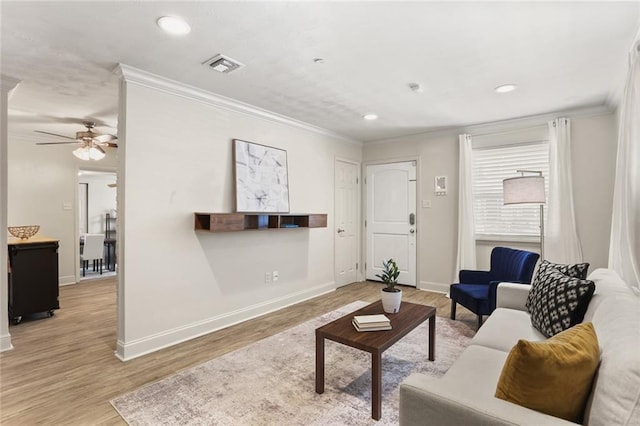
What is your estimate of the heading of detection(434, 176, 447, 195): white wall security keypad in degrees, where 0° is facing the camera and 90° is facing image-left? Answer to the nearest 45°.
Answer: approximately 0°

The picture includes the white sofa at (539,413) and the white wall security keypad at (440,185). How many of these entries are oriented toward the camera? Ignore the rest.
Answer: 1

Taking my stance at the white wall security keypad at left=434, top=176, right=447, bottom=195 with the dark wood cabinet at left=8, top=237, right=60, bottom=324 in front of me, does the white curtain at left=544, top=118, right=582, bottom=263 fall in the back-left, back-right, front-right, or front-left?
back-left

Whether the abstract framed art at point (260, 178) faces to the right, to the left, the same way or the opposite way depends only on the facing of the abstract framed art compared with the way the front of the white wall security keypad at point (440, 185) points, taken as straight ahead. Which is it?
to the left

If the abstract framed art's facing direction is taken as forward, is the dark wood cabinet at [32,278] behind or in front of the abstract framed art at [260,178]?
behind

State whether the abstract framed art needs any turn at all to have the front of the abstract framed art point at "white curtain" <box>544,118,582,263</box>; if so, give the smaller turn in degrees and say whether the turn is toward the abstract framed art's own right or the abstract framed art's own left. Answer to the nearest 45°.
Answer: approximately 45° to the abstract framed art's own left

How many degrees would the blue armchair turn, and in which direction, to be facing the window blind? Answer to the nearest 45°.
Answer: approximately 135° to its right

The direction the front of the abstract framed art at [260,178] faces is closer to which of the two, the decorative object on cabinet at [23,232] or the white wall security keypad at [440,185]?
the white wall security keypad

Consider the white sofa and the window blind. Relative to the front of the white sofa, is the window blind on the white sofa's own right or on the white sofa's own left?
on the white sofa's own right

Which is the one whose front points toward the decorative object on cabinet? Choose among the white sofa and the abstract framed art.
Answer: the white sofa

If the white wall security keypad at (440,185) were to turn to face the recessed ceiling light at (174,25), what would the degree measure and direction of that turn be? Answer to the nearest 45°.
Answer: approximately 45° to its right

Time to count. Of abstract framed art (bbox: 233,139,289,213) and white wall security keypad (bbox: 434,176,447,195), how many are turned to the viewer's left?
0

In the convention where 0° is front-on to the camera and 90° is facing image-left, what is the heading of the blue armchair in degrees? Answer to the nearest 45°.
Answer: approximately 45°

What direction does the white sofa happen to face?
to the viewer's left

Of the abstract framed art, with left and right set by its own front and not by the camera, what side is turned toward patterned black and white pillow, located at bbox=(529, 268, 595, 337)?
front

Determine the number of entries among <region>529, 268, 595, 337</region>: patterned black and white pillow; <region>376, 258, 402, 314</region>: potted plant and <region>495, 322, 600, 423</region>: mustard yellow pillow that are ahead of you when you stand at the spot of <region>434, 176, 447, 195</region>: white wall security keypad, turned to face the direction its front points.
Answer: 3
